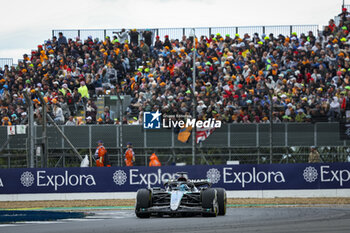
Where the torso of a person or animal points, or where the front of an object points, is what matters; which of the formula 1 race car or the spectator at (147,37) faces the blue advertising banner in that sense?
the spectator

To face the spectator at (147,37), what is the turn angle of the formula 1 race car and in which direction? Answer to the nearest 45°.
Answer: approximately 180°

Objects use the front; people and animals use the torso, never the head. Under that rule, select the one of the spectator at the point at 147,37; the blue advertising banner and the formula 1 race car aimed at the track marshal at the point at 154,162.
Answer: the spectator at the point at 147,37

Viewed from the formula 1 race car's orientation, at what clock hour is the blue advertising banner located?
The blue advertising banner is roughly at 6 o'clock from the formula 1 race car.

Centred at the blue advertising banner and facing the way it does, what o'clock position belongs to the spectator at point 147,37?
The spectator is roughly at 6 o'clock from the blue advertising banner.

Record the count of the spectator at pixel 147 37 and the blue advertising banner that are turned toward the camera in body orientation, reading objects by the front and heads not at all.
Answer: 2

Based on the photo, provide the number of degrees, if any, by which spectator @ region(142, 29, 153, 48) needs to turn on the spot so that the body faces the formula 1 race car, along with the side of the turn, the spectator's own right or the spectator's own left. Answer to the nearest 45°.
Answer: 0° — they already face it

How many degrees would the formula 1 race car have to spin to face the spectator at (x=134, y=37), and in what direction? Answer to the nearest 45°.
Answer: approximately 180°

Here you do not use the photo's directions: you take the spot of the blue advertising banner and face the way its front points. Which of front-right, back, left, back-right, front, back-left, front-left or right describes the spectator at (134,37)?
back
